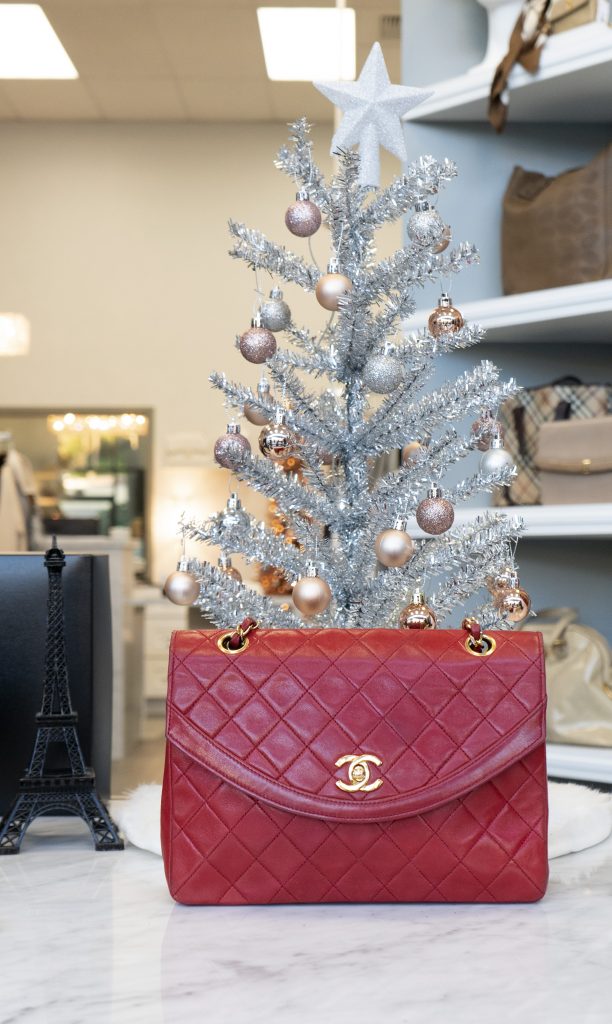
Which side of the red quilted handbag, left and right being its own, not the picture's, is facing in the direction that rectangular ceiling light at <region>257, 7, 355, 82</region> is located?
back

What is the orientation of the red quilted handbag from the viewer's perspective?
toward the camera

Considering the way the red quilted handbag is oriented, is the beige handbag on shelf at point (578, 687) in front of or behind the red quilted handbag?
behind
